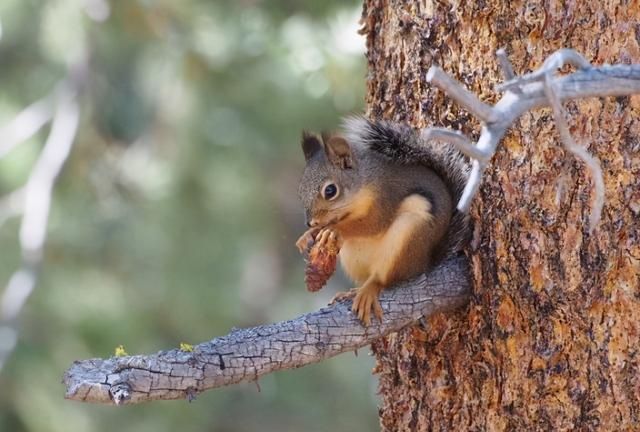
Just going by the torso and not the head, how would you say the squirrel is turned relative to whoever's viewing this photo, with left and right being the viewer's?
facing the viewer and to the left of the viewer

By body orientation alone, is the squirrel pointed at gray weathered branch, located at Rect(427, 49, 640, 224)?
no
